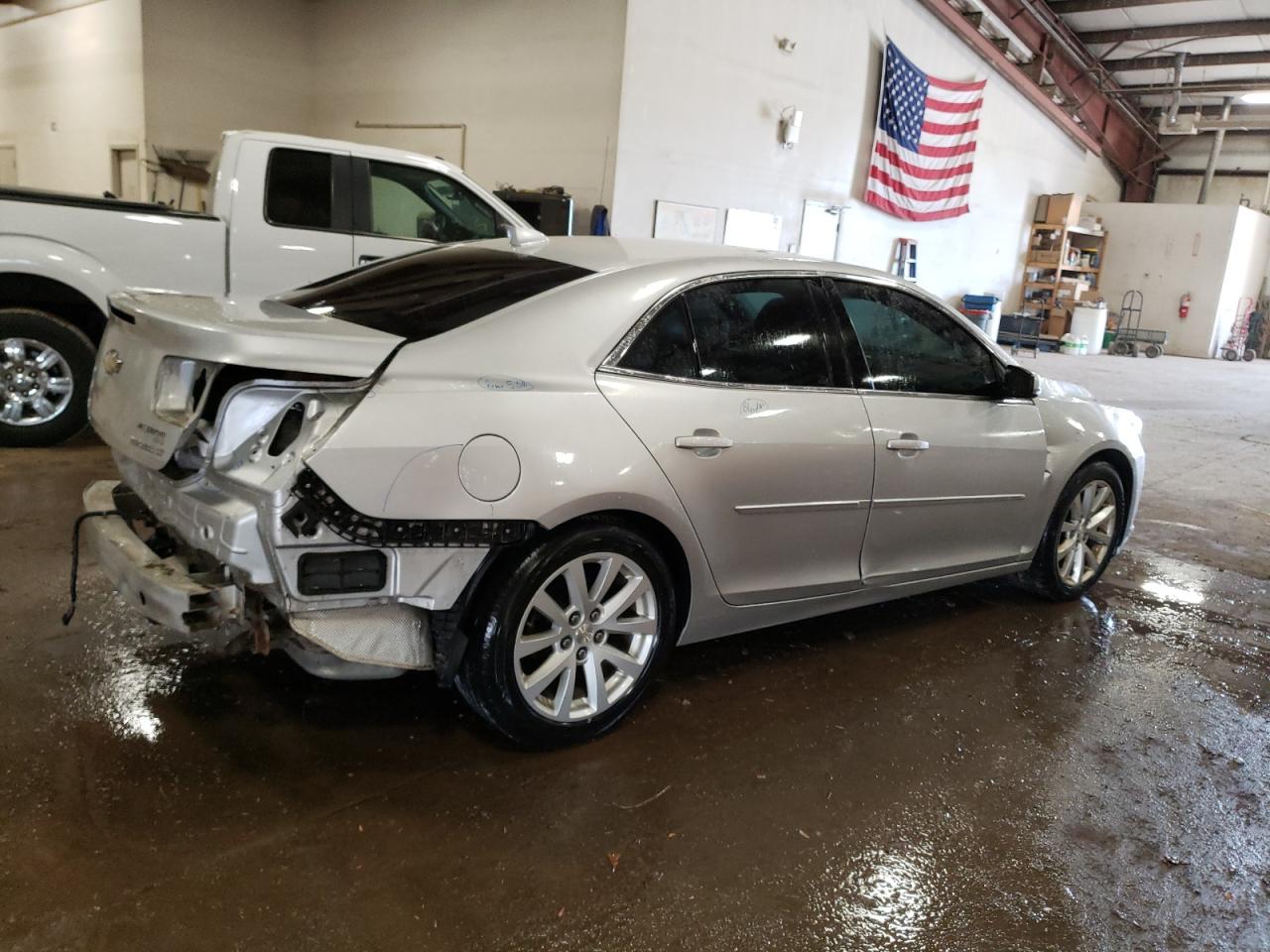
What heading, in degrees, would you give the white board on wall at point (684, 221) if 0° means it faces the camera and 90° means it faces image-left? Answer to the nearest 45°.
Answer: approximately 315°

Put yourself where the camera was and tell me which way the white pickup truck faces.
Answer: facing to the right of the viewer

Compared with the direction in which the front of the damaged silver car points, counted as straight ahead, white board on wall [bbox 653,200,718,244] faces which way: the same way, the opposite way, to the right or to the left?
to the right

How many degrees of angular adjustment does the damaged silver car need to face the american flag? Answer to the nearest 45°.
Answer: approximately 45° to its left

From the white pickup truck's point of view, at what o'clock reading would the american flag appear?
The american flag is roughly at 11 o'clock from the white pickup truck.

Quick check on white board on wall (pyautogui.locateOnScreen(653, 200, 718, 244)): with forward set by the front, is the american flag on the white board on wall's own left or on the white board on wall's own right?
on the white board on wall's own left

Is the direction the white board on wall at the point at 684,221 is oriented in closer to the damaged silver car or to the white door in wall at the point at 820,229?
the damaged silver car

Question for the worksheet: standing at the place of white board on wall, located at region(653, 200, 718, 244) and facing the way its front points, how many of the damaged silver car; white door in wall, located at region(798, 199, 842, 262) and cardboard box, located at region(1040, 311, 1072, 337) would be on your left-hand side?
2

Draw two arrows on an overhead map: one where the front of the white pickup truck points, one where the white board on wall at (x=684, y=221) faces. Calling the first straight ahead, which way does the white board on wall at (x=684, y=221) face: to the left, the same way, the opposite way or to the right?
to the right

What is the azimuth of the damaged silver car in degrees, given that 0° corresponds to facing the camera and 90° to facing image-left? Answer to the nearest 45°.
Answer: approximately 225°

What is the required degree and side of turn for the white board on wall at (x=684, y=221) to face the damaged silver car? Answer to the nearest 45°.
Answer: approximately 45° to its right
